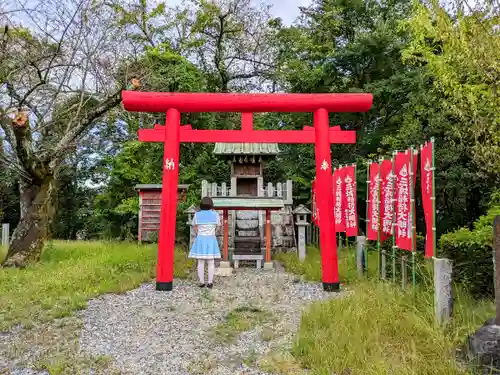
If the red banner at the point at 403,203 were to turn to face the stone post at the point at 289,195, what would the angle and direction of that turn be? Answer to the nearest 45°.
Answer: approximately 90° to its right

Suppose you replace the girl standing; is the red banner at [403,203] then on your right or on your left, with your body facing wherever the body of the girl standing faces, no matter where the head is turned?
on your right

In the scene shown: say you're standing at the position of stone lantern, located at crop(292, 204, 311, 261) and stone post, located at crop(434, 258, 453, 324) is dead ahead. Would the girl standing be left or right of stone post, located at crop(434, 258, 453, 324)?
right

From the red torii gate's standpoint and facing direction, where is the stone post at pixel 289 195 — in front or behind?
behind

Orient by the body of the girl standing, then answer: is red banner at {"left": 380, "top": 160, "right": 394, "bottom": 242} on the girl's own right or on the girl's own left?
on the girl's own right

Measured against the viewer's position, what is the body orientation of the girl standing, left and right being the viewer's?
facing away from the viewer

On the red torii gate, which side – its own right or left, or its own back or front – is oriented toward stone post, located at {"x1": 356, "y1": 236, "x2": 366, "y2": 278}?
left

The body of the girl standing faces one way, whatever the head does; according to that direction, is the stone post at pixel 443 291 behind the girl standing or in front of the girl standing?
behind
